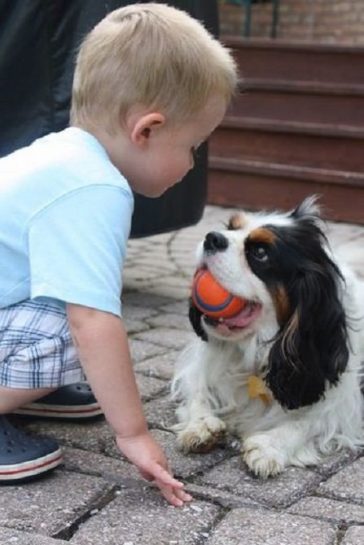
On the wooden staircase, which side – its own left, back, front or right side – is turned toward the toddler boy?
front

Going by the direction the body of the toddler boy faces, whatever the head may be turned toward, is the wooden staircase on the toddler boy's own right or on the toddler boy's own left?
on the toddler boy's own left

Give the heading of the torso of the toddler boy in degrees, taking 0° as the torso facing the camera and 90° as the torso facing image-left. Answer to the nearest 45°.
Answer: approximately 270°

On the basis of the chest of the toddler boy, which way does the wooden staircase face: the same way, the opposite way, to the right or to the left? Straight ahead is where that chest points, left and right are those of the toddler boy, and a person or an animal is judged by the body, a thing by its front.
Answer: to the right

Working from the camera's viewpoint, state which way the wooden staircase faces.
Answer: facing the viewer

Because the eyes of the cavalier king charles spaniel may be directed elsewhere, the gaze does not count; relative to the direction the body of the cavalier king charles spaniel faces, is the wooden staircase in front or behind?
behind
